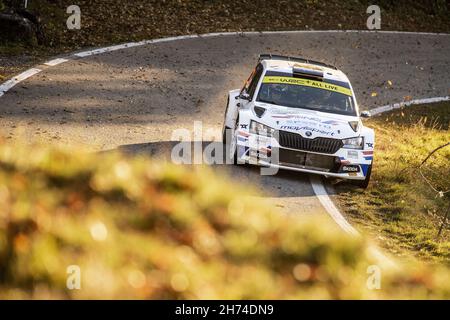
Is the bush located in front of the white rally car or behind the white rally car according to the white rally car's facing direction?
in front

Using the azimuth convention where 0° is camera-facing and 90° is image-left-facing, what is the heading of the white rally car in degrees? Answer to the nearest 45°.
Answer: approximately 0°
